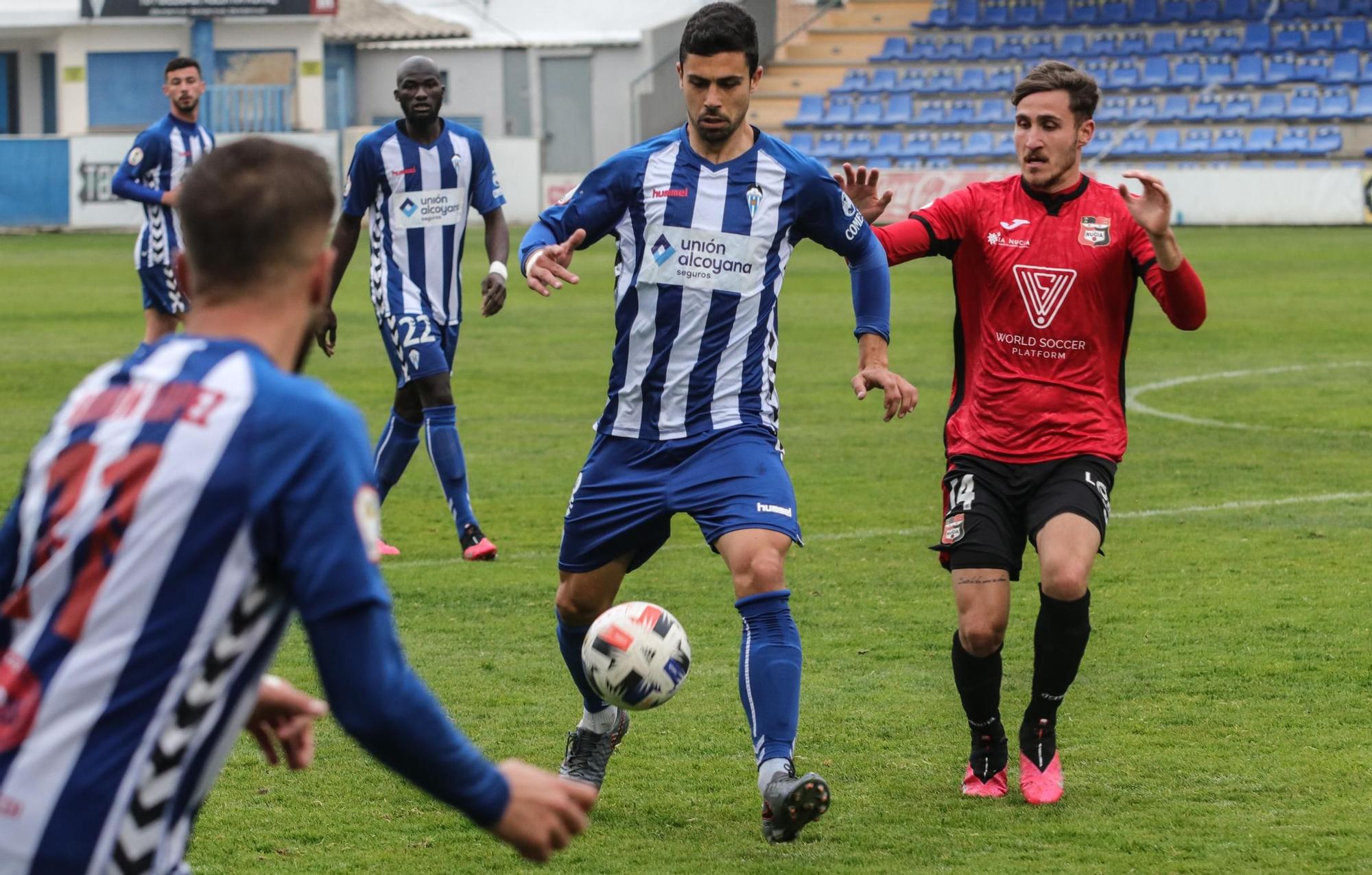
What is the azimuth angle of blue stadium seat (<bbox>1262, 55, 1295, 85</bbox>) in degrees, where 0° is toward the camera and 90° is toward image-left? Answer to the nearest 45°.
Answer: approximately 45°

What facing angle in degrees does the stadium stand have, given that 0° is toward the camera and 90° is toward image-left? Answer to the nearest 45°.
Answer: approximately 0°

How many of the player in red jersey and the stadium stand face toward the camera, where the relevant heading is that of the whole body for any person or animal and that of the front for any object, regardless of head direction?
2

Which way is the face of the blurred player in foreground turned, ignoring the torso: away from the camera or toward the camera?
away from the camera
